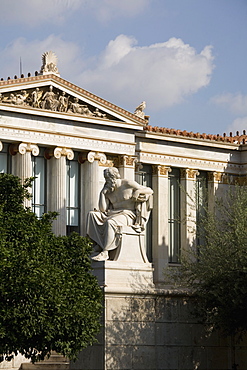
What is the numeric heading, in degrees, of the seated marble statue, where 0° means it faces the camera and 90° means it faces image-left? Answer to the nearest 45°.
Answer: approximately 45°

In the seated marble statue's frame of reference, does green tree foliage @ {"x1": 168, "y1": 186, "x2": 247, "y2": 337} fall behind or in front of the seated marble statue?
behind

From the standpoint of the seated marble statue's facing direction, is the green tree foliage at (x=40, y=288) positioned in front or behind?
in front

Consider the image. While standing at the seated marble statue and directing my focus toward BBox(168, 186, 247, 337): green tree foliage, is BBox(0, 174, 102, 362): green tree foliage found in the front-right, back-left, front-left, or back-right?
back-right
